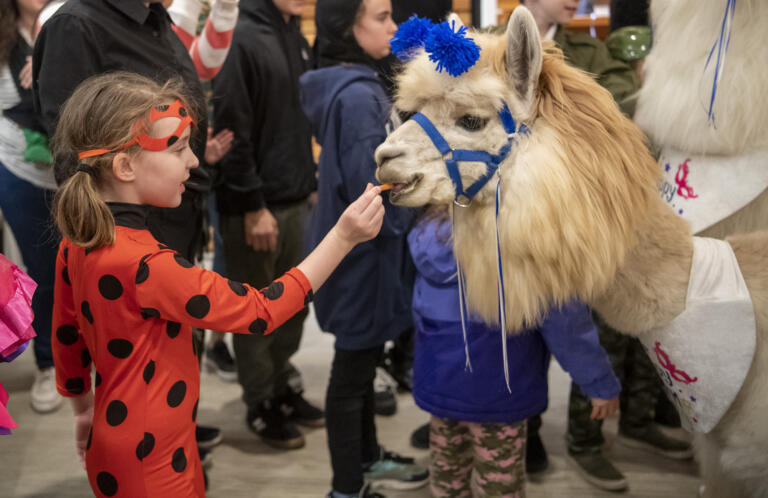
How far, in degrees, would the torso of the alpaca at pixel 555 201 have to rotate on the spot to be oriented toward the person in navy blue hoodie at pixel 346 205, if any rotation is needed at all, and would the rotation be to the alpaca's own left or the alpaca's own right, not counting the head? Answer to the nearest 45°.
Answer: approximately 45° to the alpaca's own right

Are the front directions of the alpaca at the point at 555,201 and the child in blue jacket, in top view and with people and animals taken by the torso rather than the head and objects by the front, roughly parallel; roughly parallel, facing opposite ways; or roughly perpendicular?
roughly perpendicular

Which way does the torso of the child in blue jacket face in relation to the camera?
away from the camera

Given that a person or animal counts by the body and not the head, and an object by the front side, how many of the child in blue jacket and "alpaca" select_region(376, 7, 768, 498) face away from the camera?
1

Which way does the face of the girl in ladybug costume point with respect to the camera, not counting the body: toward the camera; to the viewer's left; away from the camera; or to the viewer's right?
to the viewer's right

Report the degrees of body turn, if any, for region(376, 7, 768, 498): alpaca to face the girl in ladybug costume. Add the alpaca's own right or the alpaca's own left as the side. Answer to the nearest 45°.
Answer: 0° — it already faces them

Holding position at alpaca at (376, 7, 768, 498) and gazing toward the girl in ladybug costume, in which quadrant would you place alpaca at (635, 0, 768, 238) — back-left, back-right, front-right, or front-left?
back-right

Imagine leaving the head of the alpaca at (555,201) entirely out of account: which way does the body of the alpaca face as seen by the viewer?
to the viewer's left
